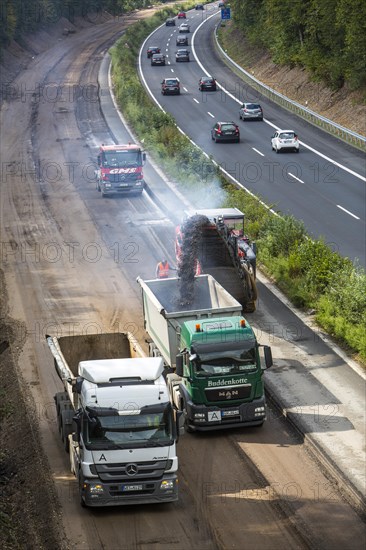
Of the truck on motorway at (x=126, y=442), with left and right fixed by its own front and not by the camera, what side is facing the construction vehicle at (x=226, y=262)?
back

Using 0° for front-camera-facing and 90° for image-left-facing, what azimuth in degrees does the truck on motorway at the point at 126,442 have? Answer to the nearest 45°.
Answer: approximately 0°

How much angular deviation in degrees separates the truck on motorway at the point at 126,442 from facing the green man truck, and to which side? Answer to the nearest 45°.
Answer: approximately 135° to its left

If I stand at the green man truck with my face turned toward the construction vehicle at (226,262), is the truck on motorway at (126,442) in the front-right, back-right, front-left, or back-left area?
back-left

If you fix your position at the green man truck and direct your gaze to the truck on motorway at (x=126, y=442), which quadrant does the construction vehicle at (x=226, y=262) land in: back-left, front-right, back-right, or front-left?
back-right
